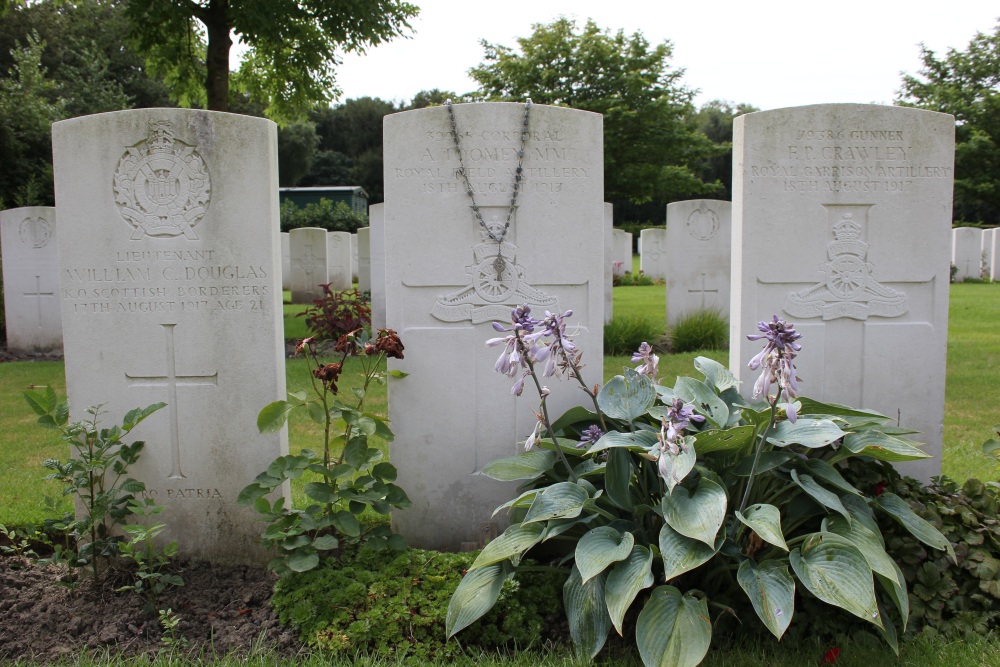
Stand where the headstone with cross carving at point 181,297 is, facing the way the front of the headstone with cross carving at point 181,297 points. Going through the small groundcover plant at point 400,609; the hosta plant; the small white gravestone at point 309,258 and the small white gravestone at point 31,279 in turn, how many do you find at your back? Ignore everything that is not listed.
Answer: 2

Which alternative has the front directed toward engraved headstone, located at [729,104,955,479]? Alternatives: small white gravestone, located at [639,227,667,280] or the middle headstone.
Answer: the small white gravestone

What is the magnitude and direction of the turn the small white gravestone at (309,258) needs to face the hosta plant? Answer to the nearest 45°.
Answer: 0° — it already faces it

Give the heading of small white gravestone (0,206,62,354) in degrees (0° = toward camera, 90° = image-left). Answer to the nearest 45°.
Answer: approximately 0°

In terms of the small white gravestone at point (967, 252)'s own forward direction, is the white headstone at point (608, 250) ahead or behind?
ahead

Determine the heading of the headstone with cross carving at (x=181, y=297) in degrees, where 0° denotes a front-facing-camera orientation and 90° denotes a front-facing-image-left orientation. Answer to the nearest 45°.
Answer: approximately 0°

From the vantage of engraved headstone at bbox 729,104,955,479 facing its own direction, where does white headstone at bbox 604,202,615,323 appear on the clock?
The white headstone is roughly at 5 o'clock from the engraved headstone.

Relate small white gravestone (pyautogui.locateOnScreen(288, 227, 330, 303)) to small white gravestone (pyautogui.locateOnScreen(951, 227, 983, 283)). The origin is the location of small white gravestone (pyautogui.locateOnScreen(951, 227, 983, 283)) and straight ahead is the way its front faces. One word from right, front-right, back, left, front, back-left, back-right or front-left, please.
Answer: front-right

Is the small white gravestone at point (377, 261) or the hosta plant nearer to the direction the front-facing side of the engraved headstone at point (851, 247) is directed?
the hosta plant
